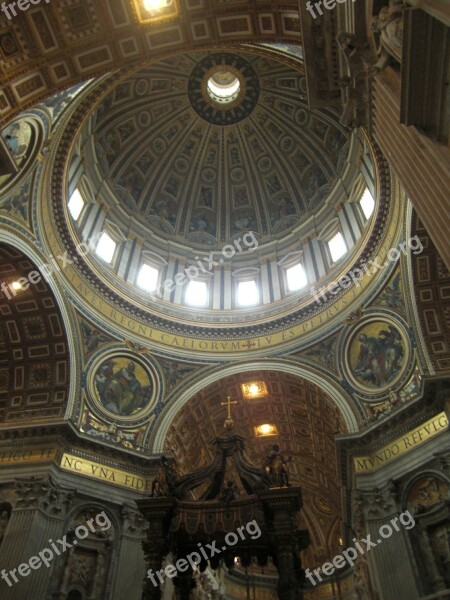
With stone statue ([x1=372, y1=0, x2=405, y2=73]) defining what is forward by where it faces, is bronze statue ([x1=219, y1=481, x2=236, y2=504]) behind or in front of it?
in front

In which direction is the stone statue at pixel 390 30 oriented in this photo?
to the viewer's left

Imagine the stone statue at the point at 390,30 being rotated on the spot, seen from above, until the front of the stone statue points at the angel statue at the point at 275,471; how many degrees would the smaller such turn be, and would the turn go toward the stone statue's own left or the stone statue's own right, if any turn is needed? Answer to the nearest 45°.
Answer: approximately 45° to the stone statue's own right
